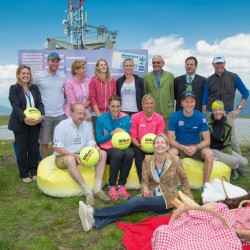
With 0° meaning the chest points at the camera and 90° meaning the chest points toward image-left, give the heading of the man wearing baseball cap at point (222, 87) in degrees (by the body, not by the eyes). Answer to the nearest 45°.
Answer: approximately 0°

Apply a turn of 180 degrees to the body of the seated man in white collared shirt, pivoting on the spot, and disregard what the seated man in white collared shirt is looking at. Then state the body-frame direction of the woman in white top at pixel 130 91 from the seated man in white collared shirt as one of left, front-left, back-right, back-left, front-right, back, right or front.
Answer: right

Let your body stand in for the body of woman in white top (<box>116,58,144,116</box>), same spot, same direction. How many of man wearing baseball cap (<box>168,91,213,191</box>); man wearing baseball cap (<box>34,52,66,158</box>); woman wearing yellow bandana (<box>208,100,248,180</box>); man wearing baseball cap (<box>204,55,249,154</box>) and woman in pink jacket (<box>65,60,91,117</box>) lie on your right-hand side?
2

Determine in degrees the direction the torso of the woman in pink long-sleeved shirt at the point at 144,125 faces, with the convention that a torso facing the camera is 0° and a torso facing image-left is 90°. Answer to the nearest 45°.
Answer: approximately 0°

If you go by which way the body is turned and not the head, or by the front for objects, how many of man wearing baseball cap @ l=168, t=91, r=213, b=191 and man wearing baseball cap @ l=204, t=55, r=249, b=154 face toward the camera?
2

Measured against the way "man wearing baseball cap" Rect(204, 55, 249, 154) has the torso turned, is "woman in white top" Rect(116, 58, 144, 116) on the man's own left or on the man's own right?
on the man's own right
